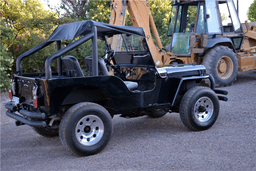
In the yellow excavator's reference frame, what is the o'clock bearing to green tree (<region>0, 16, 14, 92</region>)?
The green tree is roughly at 7 o'clock from the yellow excavator.

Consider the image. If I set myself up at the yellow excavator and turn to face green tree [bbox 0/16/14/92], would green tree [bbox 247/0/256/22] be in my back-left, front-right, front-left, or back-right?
back-right

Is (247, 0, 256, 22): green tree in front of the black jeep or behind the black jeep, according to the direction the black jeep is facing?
in front

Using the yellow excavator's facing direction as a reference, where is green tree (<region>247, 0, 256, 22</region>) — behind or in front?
in front

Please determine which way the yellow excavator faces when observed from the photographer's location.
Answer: facing away from the viewer and to the right of the viewer

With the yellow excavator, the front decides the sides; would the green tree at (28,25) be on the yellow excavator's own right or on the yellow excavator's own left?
on the yellow excavator's own left

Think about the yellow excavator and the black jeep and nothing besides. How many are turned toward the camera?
0

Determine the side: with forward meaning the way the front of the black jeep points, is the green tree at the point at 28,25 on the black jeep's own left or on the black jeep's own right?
on the black jeep's own left

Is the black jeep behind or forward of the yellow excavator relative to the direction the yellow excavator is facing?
behind

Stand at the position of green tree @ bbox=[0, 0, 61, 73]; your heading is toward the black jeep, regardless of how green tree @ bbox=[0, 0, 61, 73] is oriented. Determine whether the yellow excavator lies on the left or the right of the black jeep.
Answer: left

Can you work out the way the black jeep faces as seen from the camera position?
facing away from the viewer and to the right of the viewer
